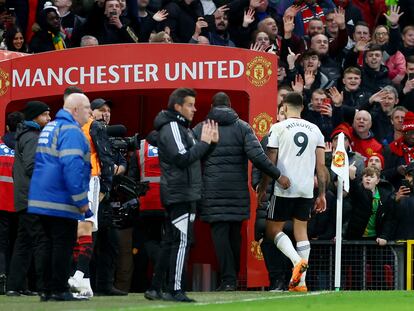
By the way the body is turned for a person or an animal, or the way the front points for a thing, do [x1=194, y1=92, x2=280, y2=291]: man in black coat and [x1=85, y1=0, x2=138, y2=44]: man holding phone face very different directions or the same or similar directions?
very different directions

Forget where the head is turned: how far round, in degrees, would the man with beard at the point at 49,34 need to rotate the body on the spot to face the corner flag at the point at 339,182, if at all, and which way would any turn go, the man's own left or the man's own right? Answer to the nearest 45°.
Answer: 0° — they already face it

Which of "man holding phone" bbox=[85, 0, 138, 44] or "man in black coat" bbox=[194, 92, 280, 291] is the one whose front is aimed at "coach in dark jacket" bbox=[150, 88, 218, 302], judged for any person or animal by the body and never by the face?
the man holding phone

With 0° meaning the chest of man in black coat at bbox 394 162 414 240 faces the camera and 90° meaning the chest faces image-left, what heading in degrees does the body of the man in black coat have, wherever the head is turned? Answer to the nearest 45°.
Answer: approximately 45°
